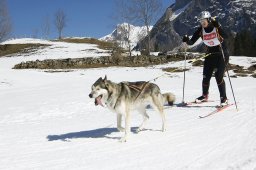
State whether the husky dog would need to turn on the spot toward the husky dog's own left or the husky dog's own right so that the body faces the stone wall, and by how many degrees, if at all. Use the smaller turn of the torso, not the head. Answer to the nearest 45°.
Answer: approximately 135° to the husky dog's own right

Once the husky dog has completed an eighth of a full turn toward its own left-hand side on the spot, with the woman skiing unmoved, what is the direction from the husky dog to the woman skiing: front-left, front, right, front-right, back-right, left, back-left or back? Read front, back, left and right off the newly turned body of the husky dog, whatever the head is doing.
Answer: back-left

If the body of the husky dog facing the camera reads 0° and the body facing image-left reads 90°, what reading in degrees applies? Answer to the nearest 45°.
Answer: approximately 45°
